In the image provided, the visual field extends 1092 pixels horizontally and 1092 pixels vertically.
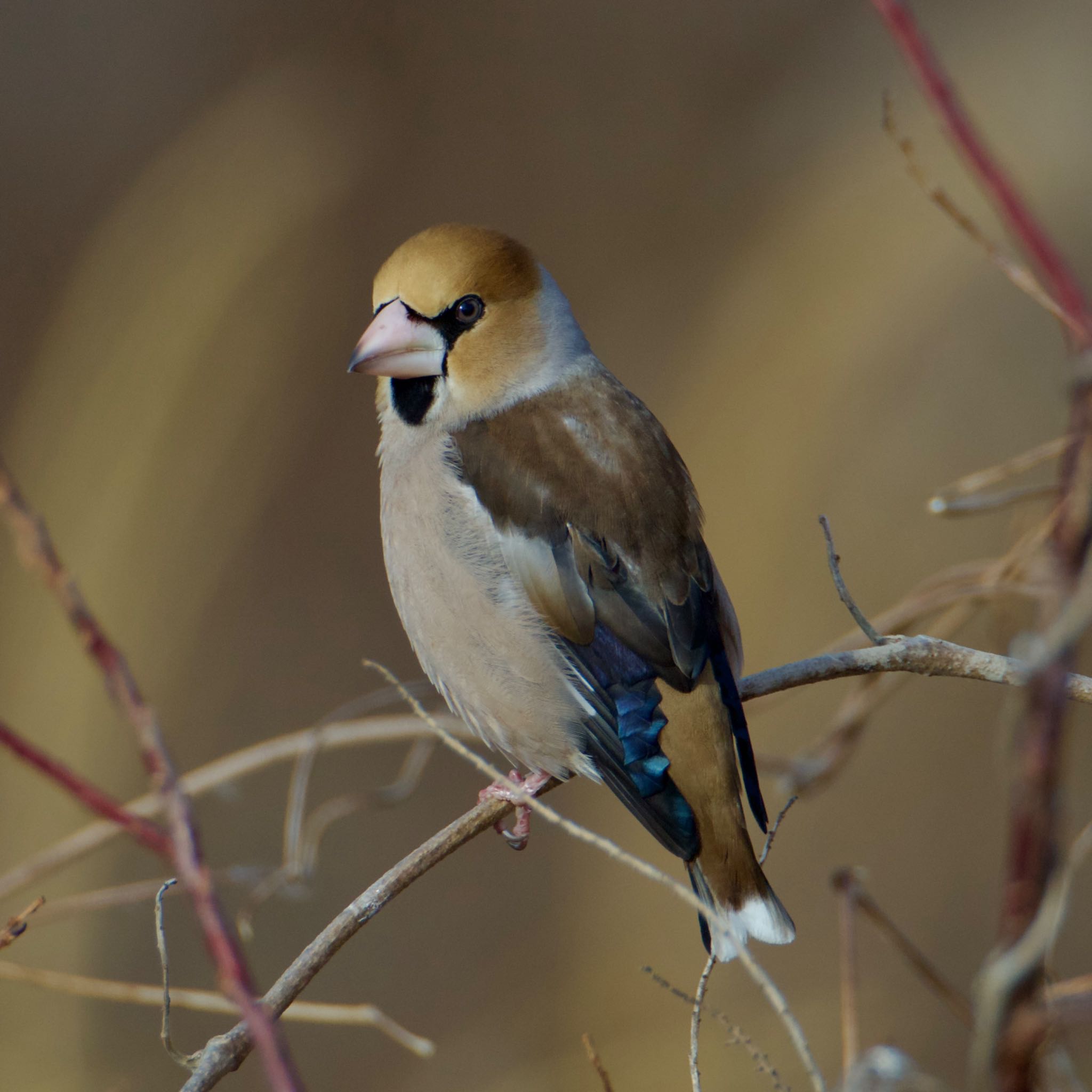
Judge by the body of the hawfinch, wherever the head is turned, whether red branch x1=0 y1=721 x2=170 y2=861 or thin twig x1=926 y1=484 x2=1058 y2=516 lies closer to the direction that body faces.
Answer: the red branch

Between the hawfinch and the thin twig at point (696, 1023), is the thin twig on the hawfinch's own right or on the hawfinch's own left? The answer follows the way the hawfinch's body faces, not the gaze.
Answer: on the hawfinch's own left

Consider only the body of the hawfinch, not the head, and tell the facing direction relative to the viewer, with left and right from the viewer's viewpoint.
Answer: facing to the left of the viewer

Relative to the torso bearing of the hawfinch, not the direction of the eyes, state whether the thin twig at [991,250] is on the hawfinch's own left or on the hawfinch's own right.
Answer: on the hawfinch's own left

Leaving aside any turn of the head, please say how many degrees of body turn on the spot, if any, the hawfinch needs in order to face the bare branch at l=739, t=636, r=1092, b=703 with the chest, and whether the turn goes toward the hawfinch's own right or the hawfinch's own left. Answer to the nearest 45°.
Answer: approximately 135° to the hawfinch's own left

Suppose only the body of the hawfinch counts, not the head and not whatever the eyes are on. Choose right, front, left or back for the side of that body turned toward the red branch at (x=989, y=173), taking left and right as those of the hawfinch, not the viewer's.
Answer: left

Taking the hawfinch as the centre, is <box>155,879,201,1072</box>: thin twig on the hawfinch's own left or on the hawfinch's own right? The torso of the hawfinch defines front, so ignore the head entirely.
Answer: on the hawfinch's own left
